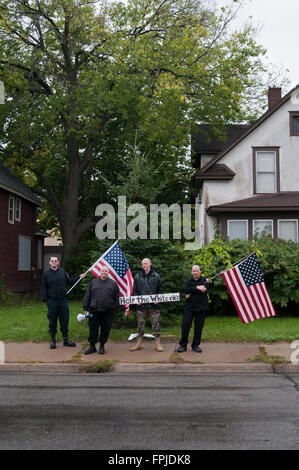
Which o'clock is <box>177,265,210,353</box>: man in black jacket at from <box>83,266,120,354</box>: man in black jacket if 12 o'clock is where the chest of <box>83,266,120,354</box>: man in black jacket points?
<box>177,265,210,353</box>: man in black jacket is roughly at 9 o'clock from <box>83,266,120,354</box>: man in black jacket.

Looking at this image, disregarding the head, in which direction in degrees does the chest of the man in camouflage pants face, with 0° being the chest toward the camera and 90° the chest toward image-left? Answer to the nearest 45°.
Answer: approximately 0°

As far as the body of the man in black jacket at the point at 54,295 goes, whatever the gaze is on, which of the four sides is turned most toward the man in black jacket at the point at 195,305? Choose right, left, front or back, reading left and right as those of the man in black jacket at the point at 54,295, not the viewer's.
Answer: left

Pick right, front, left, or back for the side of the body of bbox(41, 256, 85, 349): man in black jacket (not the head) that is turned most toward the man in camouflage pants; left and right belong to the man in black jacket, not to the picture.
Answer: left

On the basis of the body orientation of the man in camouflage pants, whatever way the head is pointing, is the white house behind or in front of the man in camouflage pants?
behind

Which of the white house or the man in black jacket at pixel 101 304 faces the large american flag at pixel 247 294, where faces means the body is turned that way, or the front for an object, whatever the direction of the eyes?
the white house

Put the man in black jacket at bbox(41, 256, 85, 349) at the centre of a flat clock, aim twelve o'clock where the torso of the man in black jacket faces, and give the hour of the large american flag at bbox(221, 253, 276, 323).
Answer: The large american flag is roughly at 9 o'clock from the man in black jacket.

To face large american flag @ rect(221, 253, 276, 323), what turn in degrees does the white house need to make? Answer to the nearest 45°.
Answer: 0° — it already faces it
